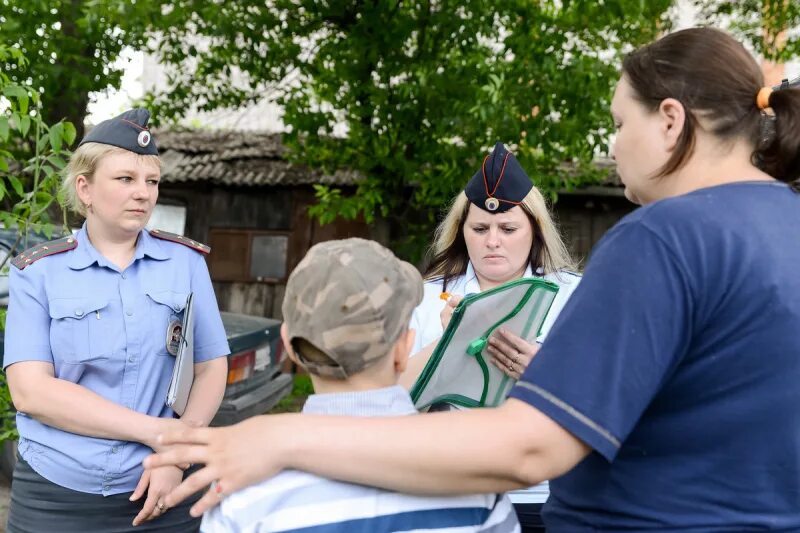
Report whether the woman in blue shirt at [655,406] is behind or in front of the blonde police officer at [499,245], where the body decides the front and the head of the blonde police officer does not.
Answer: in front

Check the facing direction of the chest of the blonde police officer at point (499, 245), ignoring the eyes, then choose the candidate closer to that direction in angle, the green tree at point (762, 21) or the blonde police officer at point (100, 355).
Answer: the blonde police officer

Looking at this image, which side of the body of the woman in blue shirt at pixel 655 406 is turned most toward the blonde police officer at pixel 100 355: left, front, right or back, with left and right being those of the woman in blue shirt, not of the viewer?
front

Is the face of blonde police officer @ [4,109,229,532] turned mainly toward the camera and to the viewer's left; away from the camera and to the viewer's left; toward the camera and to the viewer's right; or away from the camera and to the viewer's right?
toward the camera and to the viewer's right

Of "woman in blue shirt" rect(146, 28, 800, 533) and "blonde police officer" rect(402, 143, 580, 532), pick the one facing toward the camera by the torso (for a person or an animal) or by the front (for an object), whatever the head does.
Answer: the blonde police officer

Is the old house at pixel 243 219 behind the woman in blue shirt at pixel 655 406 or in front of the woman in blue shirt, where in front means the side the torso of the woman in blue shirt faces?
in front

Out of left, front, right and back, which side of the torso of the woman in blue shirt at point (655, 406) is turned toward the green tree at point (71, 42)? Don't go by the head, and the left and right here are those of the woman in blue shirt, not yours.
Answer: front

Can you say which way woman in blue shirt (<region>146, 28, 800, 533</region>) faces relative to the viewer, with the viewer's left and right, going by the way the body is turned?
facing away from the viewer and to the left of the viewer

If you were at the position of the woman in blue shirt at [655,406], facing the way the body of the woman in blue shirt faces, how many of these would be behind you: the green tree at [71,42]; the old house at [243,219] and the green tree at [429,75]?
0

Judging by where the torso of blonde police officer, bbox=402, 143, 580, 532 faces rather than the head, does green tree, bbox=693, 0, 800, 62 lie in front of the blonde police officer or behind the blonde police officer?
behind

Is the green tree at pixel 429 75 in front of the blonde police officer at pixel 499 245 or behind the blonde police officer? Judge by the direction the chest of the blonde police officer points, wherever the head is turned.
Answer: behind

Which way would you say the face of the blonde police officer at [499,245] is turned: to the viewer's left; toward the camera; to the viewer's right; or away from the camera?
toward the camera

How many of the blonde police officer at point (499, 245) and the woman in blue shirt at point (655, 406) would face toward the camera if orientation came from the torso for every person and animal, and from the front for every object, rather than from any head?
1

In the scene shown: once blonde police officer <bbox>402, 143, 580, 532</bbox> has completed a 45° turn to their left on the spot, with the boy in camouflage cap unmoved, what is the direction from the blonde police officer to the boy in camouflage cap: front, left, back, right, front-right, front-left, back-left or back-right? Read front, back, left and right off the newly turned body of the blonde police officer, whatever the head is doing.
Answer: front-right

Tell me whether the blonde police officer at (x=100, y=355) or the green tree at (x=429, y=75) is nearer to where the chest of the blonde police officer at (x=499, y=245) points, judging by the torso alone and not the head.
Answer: the blonde police officer

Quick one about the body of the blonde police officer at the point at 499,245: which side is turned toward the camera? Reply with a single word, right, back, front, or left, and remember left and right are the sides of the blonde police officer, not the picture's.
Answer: front

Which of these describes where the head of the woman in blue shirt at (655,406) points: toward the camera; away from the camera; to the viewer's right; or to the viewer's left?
to the viewer's left

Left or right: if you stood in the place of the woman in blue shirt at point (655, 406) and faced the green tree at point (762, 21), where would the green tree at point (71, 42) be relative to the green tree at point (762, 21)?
left

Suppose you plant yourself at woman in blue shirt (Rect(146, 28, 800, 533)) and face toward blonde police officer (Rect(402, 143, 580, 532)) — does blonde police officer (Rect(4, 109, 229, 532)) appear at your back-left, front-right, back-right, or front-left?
front-left
